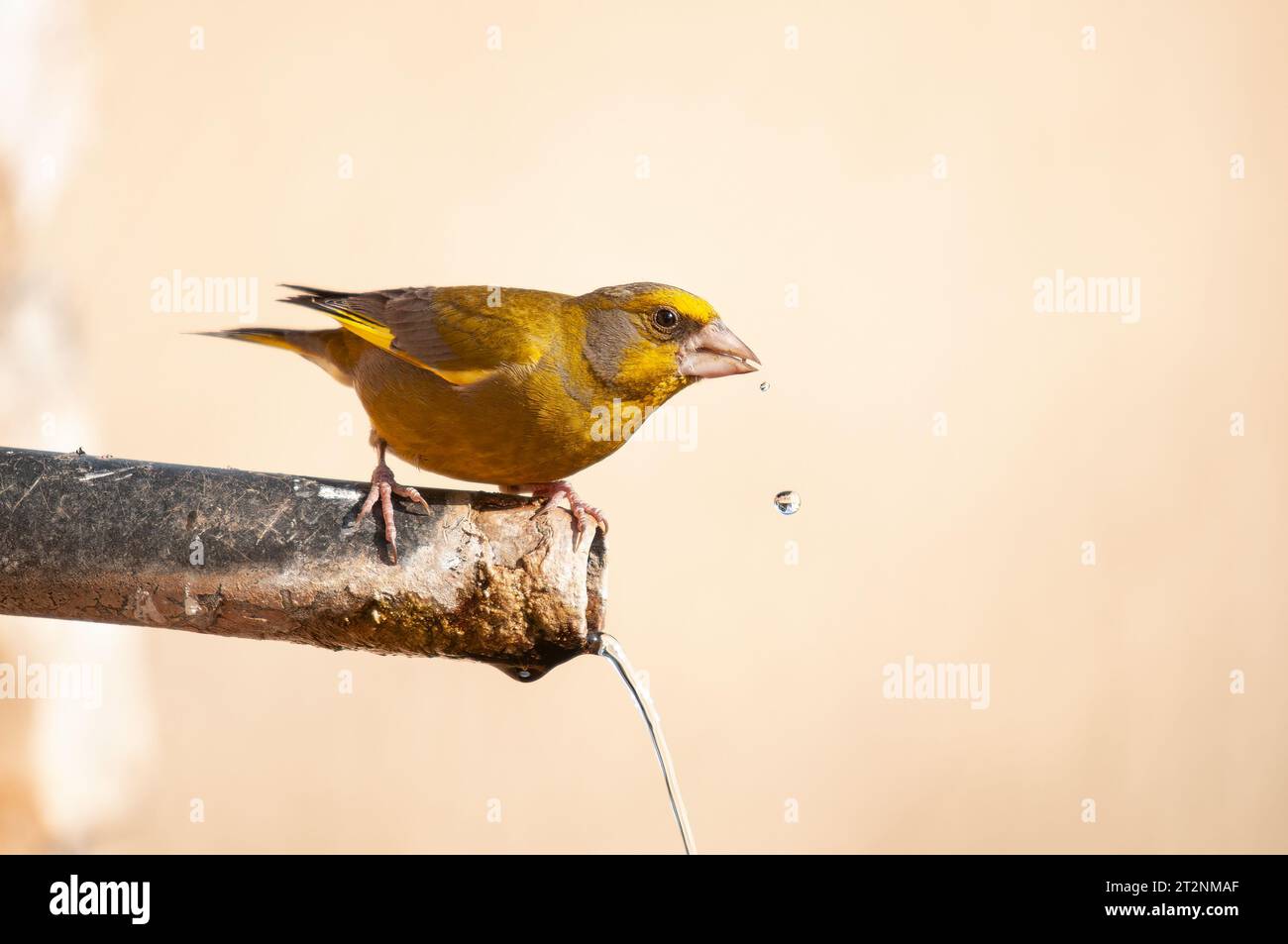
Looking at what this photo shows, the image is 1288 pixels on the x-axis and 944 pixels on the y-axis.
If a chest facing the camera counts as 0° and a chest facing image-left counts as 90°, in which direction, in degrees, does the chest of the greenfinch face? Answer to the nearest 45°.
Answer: approximately 270°
